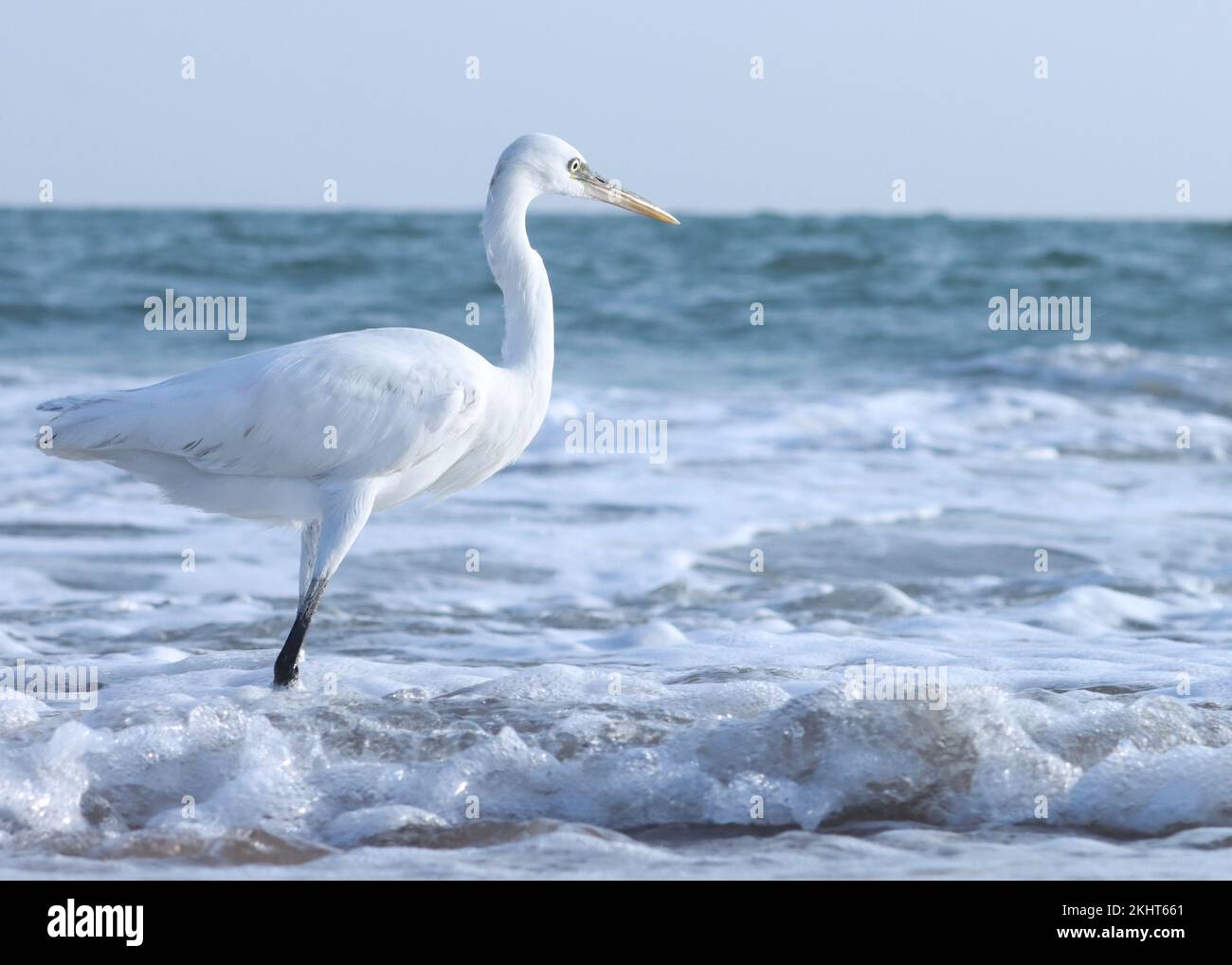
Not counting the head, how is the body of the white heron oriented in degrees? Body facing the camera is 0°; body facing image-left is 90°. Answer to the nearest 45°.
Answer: approximately 270°
